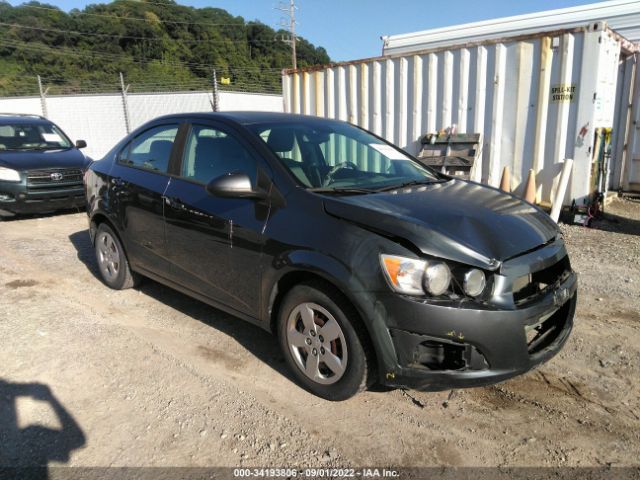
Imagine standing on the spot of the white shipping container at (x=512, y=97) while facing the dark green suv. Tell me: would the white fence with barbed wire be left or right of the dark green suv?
right

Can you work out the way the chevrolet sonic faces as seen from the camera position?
facing the viewer and to the right of the viewer

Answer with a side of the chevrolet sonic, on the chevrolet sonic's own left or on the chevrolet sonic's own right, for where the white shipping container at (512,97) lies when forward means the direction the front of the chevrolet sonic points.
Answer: on the chevrolet sonic's own left

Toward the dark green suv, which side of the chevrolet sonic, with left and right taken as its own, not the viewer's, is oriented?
back

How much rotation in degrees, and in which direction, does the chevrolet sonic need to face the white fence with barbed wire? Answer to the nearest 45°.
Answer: approximately 180°

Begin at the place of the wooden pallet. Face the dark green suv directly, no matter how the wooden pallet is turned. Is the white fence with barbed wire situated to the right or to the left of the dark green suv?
right

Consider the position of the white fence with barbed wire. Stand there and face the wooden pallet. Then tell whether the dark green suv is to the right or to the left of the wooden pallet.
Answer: right

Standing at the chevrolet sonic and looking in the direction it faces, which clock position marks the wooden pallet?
The wooden pallet is roughly at 8 o'clock from the chevrolet sonic.
